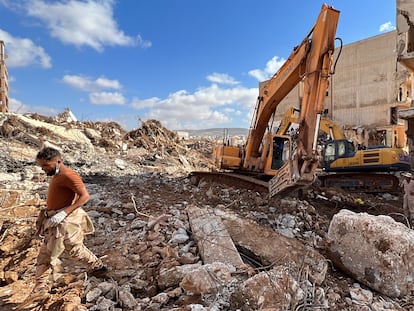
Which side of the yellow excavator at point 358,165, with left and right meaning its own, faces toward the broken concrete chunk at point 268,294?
left

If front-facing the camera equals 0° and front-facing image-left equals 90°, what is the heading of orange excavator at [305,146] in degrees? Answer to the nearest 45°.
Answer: approximately 315°

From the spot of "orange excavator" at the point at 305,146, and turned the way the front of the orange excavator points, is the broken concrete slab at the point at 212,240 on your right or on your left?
on your right

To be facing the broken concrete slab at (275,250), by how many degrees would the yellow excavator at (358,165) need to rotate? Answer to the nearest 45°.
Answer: approximately 90° to its left

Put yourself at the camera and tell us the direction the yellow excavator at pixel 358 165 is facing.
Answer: facing to the left of the viewer
